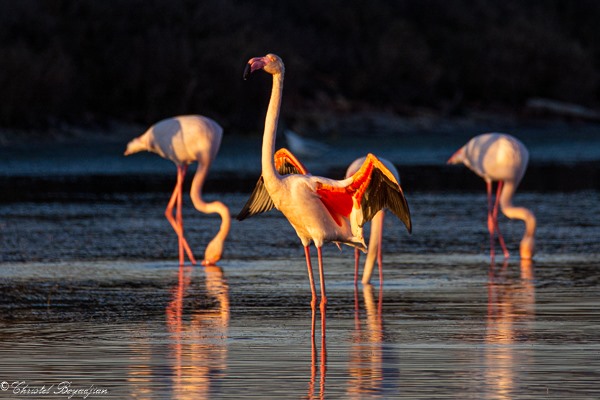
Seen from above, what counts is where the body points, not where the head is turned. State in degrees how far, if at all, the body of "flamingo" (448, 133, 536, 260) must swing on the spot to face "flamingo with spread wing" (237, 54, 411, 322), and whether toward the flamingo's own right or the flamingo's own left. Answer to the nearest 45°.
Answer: approximately 90° to the flamingo's own right

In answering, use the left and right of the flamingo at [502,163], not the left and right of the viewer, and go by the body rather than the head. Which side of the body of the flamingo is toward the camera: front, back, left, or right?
right

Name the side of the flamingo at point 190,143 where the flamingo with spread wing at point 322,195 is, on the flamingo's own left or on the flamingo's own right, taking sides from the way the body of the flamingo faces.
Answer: on the flamingo's own right

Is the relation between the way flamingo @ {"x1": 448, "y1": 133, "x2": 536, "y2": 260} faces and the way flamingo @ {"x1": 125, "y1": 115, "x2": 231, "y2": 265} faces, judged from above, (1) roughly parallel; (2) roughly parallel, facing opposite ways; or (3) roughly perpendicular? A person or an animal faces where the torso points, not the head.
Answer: roughly parallel

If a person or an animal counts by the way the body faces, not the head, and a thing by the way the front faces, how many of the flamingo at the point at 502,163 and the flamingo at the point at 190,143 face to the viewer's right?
2

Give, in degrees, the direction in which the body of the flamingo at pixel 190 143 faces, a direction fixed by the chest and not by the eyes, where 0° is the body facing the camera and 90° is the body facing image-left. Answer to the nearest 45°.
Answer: approximately 270°

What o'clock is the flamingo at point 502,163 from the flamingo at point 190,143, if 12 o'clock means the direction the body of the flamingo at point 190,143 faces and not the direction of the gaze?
the flamingo at point 502,163 is roughly at 12 o'clock from the flamingo at point 190,143.

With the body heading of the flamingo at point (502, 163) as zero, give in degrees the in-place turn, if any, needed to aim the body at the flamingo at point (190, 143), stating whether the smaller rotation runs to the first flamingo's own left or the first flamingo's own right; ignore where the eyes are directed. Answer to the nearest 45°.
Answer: approximately 180°

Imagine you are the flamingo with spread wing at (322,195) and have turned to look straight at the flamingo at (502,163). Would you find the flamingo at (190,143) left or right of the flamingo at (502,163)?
left
